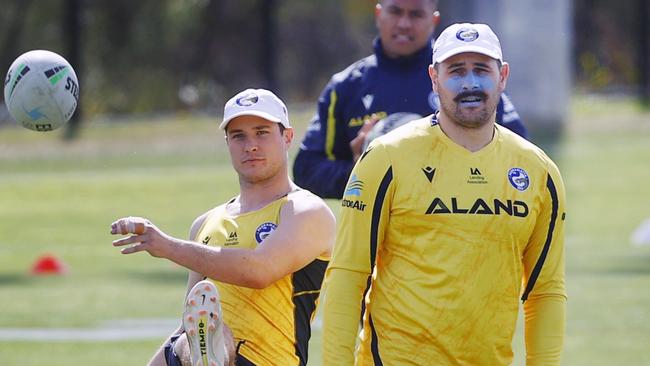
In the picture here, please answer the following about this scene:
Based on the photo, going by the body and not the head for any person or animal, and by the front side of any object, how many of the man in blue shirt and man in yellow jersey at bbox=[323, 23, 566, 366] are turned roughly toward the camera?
2

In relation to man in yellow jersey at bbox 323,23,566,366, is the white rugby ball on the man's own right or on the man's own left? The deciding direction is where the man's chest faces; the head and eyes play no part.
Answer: on the man's own right

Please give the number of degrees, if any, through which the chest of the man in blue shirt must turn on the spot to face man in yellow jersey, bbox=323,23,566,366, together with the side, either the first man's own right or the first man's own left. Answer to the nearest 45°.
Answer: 0° — they already face them

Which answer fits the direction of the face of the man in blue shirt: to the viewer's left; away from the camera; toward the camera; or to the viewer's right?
toward the camera

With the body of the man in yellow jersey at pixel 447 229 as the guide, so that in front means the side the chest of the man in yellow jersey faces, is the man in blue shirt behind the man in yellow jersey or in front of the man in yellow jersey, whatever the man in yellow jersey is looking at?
behind

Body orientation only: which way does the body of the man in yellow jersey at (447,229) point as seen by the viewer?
toward the camera

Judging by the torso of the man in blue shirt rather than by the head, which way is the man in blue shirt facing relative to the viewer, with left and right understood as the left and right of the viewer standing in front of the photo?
facing the viewer

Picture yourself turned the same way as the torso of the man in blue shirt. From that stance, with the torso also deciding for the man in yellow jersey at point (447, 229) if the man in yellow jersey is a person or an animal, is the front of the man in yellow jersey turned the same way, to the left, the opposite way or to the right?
the same way

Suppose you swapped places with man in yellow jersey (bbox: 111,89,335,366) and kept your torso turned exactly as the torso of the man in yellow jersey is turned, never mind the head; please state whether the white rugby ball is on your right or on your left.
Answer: on your right

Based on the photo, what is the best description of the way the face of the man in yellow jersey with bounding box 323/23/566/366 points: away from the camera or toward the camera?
toward the camera

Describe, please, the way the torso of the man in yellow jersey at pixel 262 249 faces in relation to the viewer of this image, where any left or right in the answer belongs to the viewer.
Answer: facing the viewer and to the left of the viewer

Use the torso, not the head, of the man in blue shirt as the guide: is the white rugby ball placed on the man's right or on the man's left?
on the man's right
